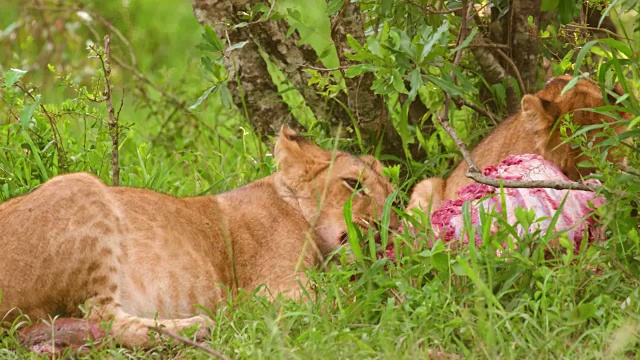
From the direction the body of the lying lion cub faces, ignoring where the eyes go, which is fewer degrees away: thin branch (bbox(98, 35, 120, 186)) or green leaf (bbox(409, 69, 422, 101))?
the green leaf

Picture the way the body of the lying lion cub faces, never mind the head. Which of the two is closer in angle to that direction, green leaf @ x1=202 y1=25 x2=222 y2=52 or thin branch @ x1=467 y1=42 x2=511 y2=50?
the thin branch

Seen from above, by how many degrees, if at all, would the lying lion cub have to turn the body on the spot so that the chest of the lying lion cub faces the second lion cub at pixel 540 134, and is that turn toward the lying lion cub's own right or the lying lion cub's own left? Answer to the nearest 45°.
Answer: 0° — it already faces it

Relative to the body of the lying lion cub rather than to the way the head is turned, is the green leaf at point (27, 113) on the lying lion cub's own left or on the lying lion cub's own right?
on the lying lion cub's own left

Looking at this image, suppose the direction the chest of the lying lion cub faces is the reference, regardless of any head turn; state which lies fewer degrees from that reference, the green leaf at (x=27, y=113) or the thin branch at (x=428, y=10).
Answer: the thin branch

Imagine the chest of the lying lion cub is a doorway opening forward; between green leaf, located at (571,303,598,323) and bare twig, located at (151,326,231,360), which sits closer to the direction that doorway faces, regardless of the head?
the green leaf

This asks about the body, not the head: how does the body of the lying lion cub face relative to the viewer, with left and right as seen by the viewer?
facing to the right of the viewer

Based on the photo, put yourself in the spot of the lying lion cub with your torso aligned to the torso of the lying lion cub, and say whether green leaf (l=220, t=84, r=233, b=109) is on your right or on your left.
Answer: on your left

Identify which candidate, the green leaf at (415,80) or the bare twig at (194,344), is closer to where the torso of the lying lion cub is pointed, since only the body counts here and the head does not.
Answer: the green leaf

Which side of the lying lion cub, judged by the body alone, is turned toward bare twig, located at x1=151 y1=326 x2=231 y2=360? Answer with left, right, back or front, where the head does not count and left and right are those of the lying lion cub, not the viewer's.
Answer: right

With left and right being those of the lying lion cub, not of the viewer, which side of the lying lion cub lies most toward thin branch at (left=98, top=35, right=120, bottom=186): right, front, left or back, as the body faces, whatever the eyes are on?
left
